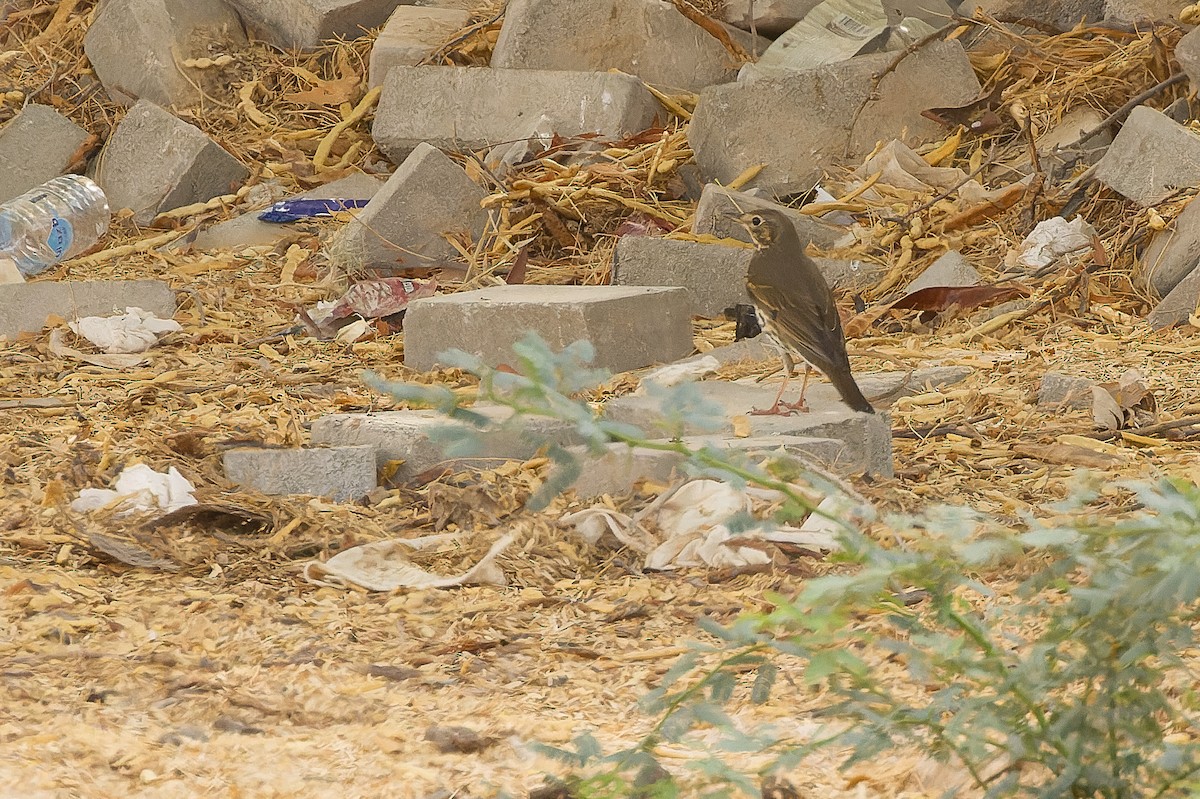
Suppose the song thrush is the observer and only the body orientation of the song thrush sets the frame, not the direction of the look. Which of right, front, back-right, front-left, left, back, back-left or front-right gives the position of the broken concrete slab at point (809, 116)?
front-right

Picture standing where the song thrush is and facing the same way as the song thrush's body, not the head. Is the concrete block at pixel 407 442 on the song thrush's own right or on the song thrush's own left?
on the song thrush's own left

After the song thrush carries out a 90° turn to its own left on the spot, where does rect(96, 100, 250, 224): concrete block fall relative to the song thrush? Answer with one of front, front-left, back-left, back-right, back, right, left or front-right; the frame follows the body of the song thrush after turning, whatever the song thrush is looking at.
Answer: right

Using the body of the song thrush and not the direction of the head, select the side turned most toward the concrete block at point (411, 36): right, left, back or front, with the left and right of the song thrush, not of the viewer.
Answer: front

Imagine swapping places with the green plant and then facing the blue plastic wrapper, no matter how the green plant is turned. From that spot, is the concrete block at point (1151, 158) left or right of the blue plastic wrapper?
right

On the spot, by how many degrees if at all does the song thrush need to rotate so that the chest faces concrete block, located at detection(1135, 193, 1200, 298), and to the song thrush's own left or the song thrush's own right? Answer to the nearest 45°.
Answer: approximately 90° to the song thrush's own right

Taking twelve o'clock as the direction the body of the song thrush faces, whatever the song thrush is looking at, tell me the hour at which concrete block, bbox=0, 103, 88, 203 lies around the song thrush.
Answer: The concrete block is roughly at 12 o'clock from the song thrush.

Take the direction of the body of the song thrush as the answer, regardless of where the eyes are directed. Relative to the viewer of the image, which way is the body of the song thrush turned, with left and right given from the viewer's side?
facing away from the viewer and to the left of the viewer

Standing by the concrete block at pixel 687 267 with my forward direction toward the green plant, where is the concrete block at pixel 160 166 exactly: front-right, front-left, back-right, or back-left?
back-right

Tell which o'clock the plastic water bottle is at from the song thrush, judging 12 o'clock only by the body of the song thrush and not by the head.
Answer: The plastic water bottle is roughly at 12 o'clock from the song thrush.

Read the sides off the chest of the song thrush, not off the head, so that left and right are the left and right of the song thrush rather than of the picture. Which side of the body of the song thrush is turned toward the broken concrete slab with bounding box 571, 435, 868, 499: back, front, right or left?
left

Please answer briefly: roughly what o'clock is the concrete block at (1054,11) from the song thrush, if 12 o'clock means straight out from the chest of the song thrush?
The concrete block is roughly at 2 o'clock from the song thrush.

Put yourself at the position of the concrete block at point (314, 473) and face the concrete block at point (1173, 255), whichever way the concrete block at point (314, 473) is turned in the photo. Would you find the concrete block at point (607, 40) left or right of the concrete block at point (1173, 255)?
left
